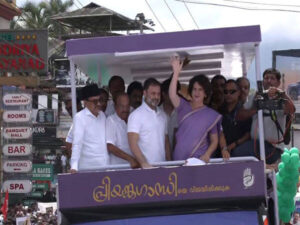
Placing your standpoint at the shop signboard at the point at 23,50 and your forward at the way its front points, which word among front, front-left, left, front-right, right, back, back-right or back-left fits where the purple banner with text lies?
front

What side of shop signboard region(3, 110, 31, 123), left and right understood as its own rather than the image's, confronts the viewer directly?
front

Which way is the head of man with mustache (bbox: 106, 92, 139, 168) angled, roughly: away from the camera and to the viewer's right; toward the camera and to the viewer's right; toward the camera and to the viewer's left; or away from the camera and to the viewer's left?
toward the camera and to the viewer's right

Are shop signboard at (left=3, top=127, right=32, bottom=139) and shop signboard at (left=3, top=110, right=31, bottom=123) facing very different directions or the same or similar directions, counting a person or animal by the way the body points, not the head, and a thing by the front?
same or similar directions

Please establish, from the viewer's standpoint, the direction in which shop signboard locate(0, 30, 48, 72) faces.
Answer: facing the viewer

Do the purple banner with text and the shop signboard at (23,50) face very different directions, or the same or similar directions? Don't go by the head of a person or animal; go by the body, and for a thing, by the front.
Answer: same or similar directions

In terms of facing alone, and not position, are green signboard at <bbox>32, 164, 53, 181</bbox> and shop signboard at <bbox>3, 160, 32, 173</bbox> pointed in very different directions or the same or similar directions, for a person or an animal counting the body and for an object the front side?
same or similar directions

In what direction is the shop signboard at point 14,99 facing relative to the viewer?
toward the camera

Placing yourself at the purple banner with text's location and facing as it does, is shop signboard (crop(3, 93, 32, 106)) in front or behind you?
behind

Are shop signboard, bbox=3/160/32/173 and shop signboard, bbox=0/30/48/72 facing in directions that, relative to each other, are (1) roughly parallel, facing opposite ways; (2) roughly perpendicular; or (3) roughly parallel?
roughly parallel
